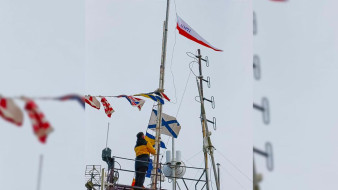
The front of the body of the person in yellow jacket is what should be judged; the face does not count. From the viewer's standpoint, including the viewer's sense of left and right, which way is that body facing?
facing away from the viewer and to the right of the viewer

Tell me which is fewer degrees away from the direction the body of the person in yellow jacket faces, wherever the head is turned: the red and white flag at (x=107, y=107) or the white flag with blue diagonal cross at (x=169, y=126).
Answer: the white flag with blue diagonal cross

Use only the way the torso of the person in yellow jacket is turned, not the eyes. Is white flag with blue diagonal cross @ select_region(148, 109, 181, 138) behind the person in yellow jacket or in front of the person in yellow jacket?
in front

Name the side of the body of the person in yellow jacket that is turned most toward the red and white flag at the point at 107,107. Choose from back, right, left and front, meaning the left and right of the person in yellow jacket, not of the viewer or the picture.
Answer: left

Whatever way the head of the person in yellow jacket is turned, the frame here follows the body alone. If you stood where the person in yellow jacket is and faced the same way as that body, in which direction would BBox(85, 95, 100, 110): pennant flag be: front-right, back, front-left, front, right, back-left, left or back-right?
left
